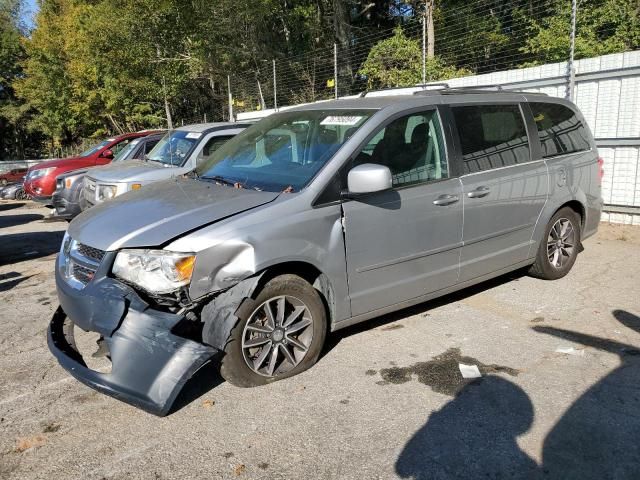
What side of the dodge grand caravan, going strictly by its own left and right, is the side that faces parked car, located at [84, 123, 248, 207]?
right

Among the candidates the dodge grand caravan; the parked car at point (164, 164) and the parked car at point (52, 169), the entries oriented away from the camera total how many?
0

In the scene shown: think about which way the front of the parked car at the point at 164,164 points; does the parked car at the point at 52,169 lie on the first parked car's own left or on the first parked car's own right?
on the first parked car's own right

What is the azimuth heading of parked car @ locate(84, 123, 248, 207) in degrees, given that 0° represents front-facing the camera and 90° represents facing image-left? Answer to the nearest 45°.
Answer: approximately 45°

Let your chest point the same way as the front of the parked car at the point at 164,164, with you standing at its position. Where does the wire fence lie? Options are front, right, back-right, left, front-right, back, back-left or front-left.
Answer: back

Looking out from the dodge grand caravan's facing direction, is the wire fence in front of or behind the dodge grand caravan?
behind

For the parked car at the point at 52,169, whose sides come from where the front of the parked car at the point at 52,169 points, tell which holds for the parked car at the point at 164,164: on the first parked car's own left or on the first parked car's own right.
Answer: on the first parked car's own left

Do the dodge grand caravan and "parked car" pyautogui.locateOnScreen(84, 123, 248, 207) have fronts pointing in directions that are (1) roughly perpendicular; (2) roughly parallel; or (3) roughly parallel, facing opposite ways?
roughly parallel

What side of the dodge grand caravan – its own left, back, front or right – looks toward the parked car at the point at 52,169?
right

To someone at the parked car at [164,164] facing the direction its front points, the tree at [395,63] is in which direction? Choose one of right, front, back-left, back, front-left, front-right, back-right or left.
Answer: back

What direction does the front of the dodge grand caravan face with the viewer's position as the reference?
facing the viewer and to the left of the viewer

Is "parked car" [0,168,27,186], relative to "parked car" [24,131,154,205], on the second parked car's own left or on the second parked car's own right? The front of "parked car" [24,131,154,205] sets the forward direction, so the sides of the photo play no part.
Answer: on the second parked car's own right

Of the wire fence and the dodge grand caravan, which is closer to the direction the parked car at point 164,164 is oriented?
the dodge grand caravan

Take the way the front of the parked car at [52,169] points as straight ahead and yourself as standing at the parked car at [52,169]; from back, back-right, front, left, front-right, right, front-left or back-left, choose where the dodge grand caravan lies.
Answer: front-left

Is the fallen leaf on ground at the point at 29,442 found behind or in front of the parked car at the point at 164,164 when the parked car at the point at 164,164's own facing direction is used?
in front

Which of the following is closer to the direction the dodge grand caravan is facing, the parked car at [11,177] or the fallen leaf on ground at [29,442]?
the fallen leaf on ground

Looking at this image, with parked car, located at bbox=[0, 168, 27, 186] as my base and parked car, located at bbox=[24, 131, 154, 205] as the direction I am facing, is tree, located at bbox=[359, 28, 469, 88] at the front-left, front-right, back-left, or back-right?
front-left
